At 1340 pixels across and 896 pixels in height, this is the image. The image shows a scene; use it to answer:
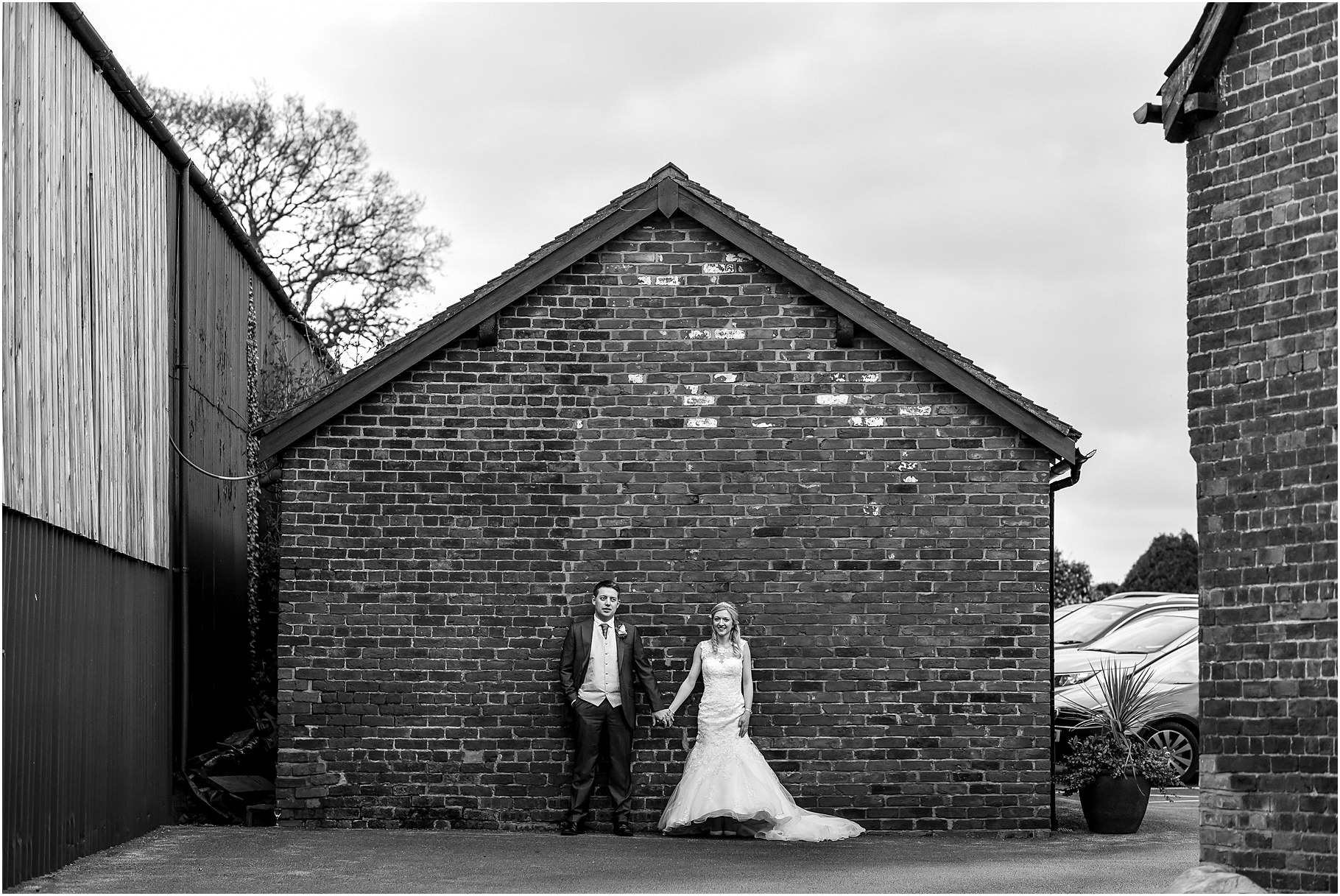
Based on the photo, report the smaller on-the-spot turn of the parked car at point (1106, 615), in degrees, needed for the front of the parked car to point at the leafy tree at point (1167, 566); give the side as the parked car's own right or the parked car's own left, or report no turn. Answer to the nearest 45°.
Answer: approximately 135° to the parked car's own right

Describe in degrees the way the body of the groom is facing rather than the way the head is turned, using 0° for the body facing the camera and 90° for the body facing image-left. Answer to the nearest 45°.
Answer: approximately 0°

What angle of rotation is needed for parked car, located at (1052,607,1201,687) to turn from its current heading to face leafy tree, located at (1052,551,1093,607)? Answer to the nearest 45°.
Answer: approximately 135° to its right

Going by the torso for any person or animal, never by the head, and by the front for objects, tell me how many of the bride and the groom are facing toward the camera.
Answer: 2

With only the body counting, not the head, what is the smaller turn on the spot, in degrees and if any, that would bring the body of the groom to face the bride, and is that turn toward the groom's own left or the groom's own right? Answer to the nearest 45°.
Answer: approximately 90° to the groom's own left

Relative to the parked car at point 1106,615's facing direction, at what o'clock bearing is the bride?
The bride is roughly at 11 o'clock from the parked car.

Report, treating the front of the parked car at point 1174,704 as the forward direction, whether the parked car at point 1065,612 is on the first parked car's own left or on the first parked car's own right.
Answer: on the first parked car's own right

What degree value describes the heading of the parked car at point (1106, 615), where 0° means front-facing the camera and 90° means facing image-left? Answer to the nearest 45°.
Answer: approximately 45°

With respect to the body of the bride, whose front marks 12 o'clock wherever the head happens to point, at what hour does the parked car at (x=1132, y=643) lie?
The parked car is roughly at 7 o'clock from the bride.

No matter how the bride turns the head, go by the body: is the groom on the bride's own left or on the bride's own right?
on the bride's own right

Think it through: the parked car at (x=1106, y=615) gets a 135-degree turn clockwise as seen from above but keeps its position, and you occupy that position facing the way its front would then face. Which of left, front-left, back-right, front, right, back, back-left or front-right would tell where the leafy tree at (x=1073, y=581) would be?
front
